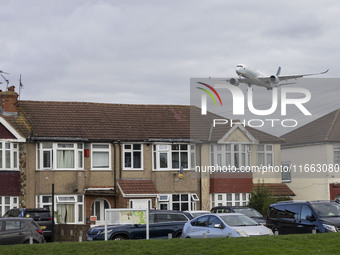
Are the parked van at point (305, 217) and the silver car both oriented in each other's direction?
no

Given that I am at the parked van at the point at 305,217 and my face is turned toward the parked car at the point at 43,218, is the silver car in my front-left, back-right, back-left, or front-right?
front-left

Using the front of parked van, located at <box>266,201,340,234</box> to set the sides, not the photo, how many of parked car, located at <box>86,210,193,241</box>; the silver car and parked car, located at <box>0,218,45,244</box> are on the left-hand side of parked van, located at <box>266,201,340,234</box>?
0

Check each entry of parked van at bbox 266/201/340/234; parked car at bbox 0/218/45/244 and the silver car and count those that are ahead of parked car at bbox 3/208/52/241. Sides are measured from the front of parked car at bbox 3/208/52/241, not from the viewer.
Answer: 0

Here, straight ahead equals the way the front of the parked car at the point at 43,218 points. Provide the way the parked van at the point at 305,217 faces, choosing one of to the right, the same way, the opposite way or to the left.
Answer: the opposite way

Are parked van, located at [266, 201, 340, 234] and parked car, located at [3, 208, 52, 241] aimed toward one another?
no

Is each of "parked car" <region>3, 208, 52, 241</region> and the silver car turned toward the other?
no

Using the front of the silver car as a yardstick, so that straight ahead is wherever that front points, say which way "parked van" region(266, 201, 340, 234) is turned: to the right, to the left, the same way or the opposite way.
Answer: the same way
